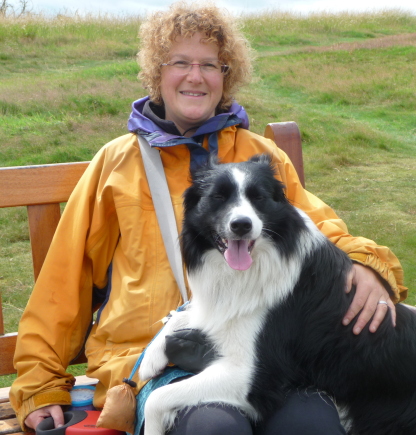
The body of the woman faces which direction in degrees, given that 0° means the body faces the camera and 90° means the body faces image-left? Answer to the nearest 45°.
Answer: approximately 0°
